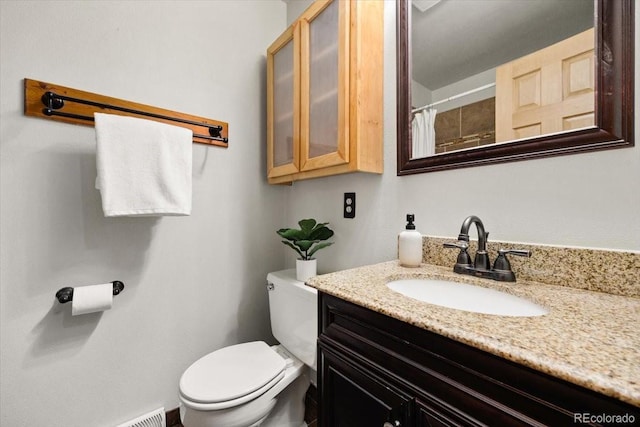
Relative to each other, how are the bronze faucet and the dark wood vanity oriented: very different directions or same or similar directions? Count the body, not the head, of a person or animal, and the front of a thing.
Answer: same or similar directions

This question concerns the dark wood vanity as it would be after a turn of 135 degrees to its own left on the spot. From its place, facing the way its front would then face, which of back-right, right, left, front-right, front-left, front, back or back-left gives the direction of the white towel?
back

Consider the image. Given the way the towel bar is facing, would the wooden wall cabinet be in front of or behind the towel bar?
in front

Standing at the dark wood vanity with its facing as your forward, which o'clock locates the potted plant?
The potted plant is roughly at 3 o'clock from the dark wood vanity.

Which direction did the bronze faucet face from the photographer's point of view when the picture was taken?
facing the viewer and to the left of the viewer

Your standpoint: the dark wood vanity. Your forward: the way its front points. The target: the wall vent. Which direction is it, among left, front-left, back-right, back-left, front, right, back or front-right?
front-right

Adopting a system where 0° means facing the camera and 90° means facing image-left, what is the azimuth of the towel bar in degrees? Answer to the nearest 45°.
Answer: approximately 315°

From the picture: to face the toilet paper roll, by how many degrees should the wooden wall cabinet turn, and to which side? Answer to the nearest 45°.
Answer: approximately 45° to its right

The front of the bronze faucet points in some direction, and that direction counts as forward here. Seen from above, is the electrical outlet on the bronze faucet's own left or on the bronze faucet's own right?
on the bronze faucet's own right

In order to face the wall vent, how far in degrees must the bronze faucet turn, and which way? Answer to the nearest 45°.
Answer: approximately 45° to its right

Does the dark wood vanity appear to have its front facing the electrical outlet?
no

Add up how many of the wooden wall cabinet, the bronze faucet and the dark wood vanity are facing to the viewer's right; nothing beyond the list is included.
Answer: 0

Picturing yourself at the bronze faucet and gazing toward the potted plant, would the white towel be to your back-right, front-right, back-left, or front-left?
front-left

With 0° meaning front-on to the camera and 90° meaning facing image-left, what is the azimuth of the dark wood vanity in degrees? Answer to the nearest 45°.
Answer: approximately 45°

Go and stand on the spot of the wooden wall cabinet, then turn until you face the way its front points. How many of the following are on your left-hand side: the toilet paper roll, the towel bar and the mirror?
1

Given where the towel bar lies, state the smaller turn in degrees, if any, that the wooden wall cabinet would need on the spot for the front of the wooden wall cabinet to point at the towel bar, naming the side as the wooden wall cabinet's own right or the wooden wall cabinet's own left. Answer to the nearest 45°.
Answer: approximately 45° to the wooden wall cabinet's own right
